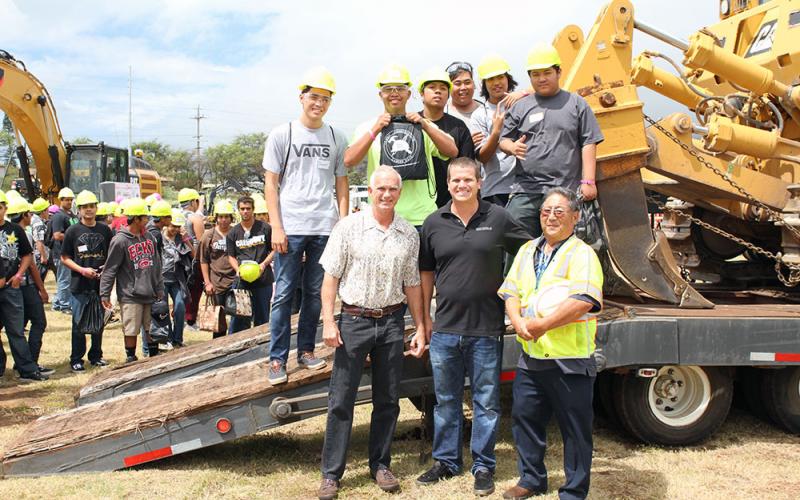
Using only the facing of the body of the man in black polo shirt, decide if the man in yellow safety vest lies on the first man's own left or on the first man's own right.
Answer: on the first man's own left

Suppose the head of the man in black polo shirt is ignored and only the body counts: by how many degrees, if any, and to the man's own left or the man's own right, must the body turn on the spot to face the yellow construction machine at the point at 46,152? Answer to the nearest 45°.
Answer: approximately 135° to the man's own right

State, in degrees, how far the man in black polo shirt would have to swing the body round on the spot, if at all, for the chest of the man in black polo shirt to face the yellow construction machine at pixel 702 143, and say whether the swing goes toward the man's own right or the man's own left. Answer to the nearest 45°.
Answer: approximately 135° to the man's own left

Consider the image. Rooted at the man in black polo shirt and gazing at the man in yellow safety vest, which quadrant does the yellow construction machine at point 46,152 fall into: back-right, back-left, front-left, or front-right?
back-left

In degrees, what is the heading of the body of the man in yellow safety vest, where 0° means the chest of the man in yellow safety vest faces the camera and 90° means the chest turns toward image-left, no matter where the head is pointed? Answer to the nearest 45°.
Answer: approximately 45°

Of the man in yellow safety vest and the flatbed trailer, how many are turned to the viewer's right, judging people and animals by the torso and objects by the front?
1

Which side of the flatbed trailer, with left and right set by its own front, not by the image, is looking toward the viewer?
right

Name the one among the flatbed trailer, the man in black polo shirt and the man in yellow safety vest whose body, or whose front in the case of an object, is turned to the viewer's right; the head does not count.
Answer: the flatbed trailer

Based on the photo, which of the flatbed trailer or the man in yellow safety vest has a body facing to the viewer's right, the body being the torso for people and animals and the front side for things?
the flatbed trailer

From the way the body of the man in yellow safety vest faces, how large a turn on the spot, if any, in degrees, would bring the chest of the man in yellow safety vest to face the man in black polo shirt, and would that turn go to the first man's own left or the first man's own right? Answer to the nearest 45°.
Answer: approximately 90° to the first man's own right

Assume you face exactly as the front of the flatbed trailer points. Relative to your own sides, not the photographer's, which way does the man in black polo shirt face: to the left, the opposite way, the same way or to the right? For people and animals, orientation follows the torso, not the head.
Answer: to the right
